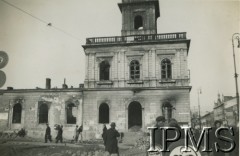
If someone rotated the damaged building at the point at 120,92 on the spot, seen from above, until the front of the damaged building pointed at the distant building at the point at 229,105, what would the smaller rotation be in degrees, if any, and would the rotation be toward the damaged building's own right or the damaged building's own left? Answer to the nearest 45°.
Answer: approximately 135° to the damaged building's own left

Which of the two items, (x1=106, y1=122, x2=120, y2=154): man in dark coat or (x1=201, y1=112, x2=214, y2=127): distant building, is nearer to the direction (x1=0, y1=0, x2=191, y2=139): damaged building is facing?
the man in dark coat

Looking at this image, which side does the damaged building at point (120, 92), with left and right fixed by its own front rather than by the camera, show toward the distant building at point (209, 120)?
back

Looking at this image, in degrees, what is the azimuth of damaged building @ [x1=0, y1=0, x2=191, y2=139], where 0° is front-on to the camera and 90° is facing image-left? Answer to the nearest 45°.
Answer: approximately 0°

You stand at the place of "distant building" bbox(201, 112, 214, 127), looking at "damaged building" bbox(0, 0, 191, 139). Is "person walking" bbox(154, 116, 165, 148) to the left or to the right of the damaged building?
left

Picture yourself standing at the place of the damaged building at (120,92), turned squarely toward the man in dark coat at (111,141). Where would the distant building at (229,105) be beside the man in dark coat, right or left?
left

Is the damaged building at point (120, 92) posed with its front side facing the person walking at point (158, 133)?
yes

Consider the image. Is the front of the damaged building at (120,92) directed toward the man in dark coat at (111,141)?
yes
